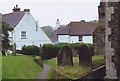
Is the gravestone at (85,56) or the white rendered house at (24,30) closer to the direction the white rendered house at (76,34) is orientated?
the gravestone

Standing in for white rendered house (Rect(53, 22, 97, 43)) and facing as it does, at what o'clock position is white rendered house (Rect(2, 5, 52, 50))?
white rendered house (Rect(2, 5, 52, 50)) is roughly at 2 o'clock from white rendered house (Rect(53, 22, 97, 43)).

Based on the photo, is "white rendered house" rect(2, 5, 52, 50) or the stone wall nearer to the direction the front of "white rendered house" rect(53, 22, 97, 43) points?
the stone wall

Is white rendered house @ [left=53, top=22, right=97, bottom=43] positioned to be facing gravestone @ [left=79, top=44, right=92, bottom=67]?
yes

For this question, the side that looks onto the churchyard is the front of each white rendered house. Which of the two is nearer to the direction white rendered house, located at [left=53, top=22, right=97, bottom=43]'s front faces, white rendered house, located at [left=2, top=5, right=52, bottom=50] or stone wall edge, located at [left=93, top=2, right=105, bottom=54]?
the stone wall edge

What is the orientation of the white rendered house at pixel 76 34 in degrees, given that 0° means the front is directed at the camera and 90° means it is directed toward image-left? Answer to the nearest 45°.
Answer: approximately 0°

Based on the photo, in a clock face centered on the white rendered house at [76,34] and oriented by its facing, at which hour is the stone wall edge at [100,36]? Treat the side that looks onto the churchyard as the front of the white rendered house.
The stone wall edge is roughly at 12 o'clock from the white rendered house.

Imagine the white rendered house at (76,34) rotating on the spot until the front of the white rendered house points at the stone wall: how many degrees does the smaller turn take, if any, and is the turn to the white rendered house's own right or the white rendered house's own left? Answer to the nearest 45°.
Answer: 0° — it already faces it
